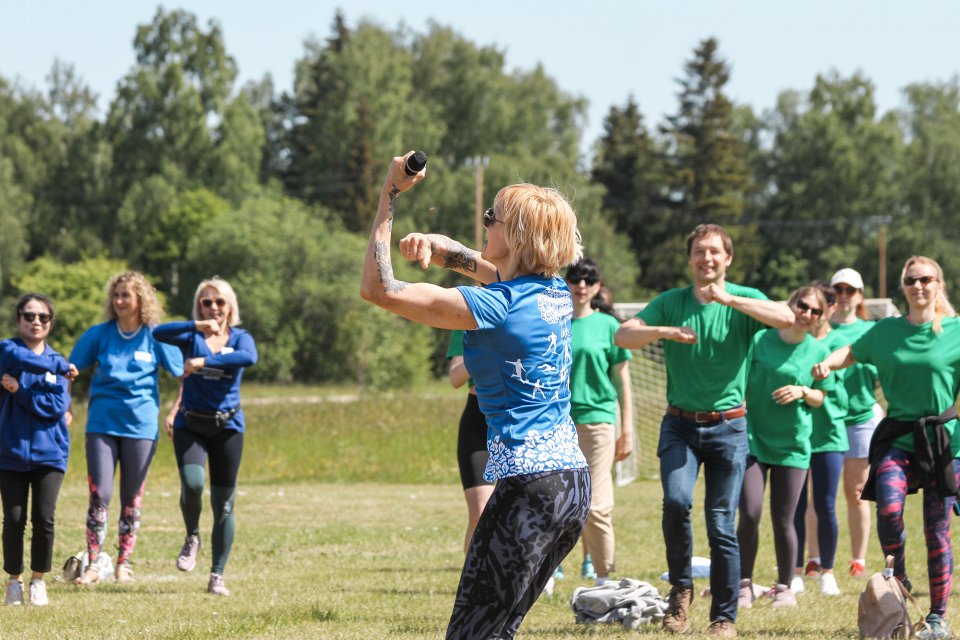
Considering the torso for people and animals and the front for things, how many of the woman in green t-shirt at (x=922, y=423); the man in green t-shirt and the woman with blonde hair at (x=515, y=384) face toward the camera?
2

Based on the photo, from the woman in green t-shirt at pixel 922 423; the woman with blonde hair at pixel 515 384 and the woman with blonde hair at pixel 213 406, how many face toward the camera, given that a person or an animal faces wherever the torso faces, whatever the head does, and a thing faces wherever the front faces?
2

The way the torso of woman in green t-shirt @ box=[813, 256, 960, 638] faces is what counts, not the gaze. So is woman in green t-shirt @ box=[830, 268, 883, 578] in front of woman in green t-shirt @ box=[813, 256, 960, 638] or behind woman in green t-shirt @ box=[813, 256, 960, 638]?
behind

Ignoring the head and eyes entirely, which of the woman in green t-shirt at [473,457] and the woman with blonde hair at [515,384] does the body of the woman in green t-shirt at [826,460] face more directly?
the woman with blonde hair

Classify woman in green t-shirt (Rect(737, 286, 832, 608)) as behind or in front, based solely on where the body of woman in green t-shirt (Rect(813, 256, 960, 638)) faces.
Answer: behind

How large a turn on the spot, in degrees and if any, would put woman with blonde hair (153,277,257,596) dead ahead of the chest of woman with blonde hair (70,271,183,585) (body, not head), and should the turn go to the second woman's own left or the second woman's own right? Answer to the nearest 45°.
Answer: approximately 45° to the second woman's own left

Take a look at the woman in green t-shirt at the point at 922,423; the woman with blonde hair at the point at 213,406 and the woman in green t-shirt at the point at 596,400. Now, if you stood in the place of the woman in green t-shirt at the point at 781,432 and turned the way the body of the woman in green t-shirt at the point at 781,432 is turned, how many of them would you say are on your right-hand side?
2

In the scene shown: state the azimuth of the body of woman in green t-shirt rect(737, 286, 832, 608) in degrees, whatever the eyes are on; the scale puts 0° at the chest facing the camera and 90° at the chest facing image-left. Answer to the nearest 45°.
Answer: approximately 0°

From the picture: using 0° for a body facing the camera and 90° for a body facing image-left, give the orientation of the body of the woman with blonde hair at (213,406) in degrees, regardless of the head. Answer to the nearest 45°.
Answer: approximately 0°

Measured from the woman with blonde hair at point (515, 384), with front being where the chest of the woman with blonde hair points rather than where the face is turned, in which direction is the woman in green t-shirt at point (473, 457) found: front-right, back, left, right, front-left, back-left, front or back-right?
front-right
